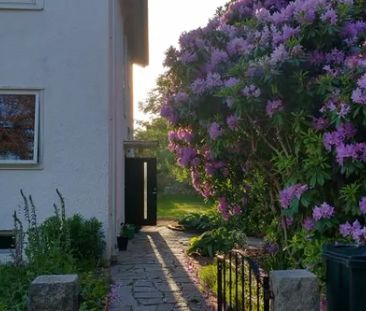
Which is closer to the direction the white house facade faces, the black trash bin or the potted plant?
the black trash bin

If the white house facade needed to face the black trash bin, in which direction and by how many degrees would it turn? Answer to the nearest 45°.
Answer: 0° — it already faces it

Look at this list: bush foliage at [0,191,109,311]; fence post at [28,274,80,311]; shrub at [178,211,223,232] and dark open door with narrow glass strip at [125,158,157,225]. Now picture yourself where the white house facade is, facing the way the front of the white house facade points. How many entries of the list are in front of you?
2

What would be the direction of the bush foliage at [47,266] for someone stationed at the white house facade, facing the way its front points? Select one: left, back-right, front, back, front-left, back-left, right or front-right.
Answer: front

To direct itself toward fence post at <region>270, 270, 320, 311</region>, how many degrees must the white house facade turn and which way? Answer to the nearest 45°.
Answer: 0° — it already faces it
